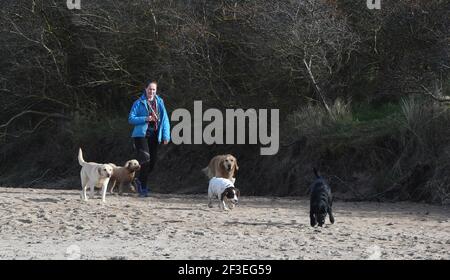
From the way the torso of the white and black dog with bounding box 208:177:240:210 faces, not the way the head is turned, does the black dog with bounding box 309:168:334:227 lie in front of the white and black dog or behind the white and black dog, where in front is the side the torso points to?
in front

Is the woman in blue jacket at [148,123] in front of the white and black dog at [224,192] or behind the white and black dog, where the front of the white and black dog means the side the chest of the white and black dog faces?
behind

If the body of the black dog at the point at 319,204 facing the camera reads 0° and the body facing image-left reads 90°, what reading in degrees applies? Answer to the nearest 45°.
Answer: approximately 0°

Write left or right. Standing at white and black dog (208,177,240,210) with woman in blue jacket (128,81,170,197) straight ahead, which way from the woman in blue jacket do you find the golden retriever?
right

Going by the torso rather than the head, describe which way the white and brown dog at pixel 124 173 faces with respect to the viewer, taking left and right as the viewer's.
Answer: facing to the right of the viewer

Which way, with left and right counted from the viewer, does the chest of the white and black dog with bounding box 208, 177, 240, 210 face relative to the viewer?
facing the viewer and to the right of the viewer

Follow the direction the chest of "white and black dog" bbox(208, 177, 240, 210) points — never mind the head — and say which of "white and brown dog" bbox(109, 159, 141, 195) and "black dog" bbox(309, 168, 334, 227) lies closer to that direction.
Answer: the black dog
